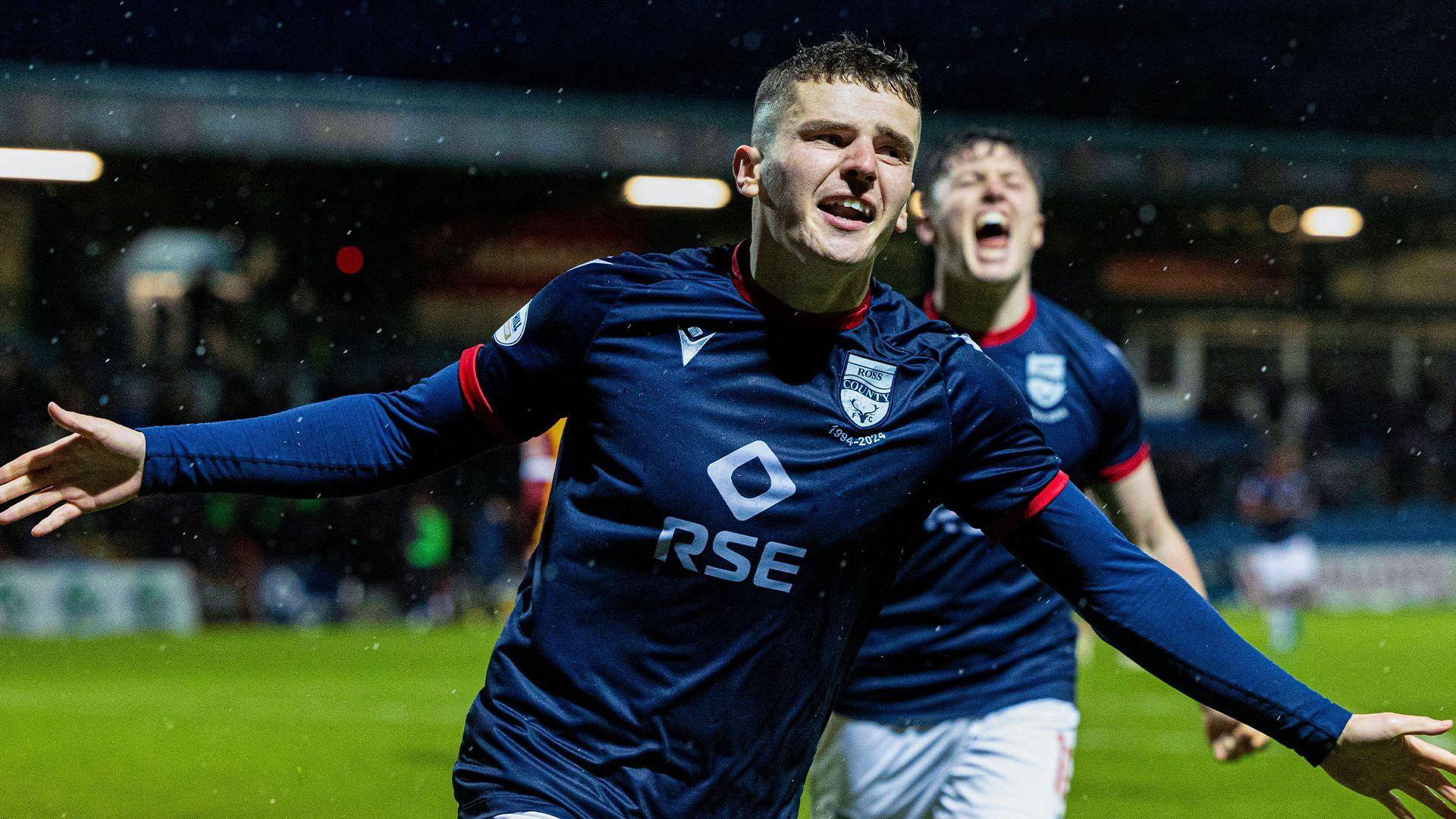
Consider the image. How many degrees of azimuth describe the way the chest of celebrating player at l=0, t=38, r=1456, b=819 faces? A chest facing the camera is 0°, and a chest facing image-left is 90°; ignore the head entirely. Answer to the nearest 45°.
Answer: approximately 0°

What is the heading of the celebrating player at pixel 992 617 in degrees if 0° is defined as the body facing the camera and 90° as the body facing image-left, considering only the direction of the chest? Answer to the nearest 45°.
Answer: approximately 0°

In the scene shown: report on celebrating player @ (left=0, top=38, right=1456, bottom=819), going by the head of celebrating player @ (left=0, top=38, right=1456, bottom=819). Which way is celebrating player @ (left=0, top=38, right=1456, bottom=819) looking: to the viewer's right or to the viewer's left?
to the viewer's right

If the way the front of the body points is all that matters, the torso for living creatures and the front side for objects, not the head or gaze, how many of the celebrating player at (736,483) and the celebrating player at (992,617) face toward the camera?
2

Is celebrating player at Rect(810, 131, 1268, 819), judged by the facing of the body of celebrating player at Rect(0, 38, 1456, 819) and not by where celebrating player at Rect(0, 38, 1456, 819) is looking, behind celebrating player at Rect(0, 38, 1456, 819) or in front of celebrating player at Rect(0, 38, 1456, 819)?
behind

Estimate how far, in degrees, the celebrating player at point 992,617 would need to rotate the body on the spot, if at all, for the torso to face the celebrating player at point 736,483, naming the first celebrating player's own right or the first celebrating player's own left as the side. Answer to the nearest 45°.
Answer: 0° — they already face them
